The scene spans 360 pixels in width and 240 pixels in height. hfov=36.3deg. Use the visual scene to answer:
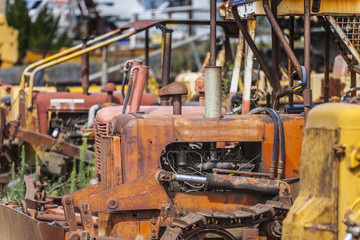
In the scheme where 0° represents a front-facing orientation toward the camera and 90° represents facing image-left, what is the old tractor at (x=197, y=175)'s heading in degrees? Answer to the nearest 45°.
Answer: approximately 90°

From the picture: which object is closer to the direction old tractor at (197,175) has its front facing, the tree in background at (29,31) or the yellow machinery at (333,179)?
the tree in background

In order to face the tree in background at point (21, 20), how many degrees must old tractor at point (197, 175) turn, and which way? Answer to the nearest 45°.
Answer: approximately 90° to its right

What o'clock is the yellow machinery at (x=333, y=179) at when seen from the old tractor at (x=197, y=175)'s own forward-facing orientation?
The yellow machinery is roughly at 8 o'clock from the old tractor.

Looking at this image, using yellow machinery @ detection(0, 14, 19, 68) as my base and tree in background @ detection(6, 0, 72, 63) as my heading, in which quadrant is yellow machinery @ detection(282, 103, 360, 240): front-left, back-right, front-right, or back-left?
back-right

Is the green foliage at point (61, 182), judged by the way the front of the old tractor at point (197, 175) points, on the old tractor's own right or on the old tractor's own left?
on the old tractor's own right

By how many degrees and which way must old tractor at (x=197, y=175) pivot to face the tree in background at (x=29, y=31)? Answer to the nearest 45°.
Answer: approximately 90° to its right

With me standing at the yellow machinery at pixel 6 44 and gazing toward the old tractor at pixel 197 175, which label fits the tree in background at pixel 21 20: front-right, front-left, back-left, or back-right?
back-left
